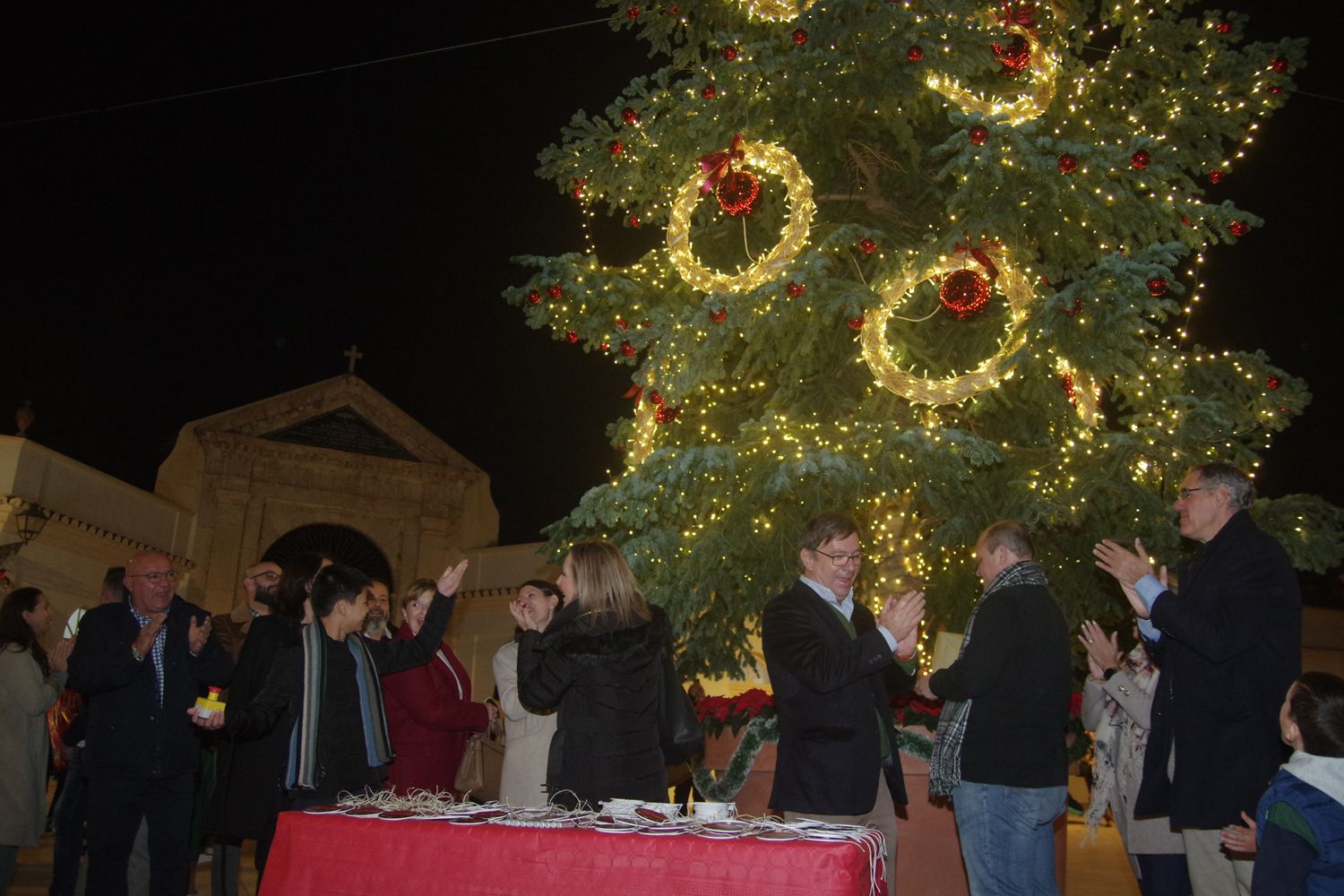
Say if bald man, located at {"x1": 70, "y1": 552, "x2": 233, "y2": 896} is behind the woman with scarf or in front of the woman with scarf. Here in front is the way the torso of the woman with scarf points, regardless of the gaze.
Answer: in front

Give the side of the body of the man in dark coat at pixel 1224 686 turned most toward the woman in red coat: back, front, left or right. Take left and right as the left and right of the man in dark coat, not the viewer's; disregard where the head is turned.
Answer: front

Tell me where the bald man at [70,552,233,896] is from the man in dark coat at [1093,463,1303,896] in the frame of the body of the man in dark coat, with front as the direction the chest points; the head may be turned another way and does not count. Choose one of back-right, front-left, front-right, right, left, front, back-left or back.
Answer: front

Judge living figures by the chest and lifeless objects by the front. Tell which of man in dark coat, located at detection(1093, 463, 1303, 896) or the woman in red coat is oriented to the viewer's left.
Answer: the man in dark coat

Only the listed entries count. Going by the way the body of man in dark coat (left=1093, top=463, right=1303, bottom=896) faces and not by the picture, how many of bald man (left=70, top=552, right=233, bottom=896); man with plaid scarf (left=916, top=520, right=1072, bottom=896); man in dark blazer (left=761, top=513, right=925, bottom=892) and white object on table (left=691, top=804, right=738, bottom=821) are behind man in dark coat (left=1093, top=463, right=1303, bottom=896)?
0

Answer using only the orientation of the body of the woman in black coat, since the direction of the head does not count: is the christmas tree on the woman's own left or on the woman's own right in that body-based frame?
on the woman's own right

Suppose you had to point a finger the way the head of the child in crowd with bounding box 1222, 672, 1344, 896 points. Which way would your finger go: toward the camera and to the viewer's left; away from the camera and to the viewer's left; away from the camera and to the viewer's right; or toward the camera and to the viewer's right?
away from the camera and to the viewer's left

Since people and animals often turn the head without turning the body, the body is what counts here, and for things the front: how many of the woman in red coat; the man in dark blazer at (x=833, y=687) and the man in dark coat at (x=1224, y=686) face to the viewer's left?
1

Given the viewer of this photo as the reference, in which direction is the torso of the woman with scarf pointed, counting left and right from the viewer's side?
facing the viewer and to the left of the viewer

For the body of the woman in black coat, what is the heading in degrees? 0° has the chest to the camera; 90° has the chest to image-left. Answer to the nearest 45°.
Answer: approximately 135°

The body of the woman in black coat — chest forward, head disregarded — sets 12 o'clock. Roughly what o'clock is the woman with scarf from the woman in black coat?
The woman with scarf is roughly at 4 o'clock from the woman in black coat.

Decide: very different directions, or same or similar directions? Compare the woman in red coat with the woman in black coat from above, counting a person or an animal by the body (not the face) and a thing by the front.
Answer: very different directions

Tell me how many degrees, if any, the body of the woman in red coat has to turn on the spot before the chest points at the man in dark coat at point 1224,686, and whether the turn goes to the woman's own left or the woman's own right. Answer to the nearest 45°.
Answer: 0° — they already face them

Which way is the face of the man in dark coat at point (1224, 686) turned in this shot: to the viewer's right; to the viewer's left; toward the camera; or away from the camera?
to the viewer's left

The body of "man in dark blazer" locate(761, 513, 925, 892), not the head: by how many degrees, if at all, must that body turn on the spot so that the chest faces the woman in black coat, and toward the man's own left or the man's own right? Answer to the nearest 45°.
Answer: approximately 135° to the man's own right

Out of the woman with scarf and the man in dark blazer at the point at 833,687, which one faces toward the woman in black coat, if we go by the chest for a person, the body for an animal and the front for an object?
the woman with scarf

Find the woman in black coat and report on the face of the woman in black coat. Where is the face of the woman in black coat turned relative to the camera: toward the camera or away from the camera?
away from the camera

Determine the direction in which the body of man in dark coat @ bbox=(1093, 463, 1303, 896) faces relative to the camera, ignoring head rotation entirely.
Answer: to the viewer's left

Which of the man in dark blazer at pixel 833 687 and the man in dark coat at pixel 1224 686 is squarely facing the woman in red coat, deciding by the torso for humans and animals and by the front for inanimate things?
the man in dark coat at pixel 1224 686

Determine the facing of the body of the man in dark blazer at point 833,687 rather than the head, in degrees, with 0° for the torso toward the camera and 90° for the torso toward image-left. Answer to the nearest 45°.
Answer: approximately 315°
